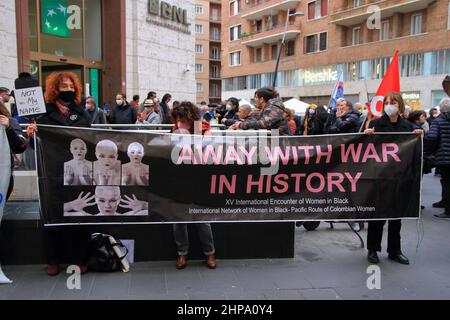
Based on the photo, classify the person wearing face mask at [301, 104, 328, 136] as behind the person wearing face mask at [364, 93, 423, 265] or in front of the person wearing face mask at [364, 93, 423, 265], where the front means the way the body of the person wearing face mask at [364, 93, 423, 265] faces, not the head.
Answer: behind

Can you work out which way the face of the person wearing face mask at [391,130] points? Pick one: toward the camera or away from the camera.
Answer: toward the camera

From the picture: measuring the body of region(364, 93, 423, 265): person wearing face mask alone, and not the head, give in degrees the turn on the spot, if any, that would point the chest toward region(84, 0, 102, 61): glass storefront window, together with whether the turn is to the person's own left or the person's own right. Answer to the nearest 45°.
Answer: approximately 135° to the person's own right

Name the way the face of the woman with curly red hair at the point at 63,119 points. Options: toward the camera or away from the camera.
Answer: toward the camera

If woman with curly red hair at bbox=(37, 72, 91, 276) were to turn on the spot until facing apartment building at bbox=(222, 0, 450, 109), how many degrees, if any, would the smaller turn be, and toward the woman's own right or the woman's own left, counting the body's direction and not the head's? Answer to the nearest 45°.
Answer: approximately 135° to the woman's own left

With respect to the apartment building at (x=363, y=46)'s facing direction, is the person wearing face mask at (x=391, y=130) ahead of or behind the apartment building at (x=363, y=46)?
ahead

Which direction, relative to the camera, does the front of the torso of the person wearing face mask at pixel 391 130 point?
toward the camera

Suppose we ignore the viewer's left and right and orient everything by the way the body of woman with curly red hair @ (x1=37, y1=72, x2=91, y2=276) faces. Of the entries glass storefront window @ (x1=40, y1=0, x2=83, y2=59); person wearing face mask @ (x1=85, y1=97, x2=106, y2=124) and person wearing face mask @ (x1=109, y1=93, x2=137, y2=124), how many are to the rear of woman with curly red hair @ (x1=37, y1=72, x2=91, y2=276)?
3

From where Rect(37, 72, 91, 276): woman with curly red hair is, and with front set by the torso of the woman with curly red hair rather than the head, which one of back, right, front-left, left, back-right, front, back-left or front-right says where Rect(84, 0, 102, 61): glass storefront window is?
back

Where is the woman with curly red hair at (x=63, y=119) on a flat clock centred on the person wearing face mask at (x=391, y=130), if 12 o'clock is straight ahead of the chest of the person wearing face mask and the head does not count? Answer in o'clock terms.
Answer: The woman with curly red hair is roughly at 2 o'clock from the person wearing face mask.

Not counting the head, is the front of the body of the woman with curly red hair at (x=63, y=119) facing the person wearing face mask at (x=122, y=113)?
no

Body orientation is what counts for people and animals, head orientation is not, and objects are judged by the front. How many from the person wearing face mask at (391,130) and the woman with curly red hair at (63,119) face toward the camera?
2

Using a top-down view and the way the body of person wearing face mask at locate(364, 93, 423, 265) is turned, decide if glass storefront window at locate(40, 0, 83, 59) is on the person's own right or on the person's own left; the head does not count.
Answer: on the person's own right

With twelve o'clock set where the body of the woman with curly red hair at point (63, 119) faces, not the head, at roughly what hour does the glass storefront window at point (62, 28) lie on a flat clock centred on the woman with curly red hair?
The glass storefront window is roughly at 6 o'clock from the woman with curly red hair.

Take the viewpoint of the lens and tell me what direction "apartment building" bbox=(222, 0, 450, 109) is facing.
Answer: facing the viewer and to the left of the viewer

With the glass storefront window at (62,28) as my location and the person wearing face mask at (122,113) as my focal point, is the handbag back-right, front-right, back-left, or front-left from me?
front-right

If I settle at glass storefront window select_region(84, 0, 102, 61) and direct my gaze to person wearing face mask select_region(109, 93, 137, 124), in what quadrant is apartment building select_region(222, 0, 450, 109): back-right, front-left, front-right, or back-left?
back-left

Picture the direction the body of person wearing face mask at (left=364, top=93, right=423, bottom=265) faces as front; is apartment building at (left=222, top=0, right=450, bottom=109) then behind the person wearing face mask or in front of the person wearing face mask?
behind
